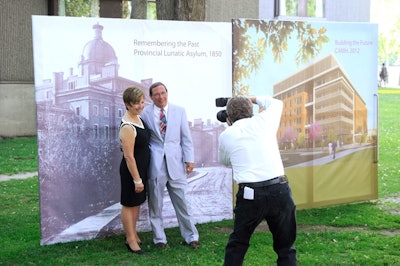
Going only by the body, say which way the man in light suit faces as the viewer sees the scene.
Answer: toward the camera

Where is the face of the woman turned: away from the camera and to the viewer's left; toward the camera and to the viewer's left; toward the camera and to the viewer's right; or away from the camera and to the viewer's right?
toward the camera and to the viewer's right

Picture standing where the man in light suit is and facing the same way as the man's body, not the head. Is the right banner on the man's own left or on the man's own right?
on the man's own left

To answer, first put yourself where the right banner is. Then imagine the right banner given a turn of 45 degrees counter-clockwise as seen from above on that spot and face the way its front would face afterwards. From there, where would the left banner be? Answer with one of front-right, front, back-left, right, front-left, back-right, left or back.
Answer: right

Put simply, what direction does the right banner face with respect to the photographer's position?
facing the viewer

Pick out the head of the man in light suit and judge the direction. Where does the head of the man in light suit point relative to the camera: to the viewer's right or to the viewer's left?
to the viewer's right

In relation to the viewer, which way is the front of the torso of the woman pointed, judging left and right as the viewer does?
facing the viewer and to the right of the viewer

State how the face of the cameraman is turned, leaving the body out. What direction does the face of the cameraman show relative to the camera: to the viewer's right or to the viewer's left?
to the viewer's left

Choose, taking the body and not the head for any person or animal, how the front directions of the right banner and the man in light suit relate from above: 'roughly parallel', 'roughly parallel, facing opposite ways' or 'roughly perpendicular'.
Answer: roughly parallel

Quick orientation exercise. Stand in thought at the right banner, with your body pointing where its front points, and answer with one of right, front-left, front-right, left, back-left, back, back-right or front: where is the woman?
front-right

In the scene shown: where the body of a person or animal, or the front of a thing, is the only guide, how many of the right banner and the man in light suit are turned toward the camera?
2
